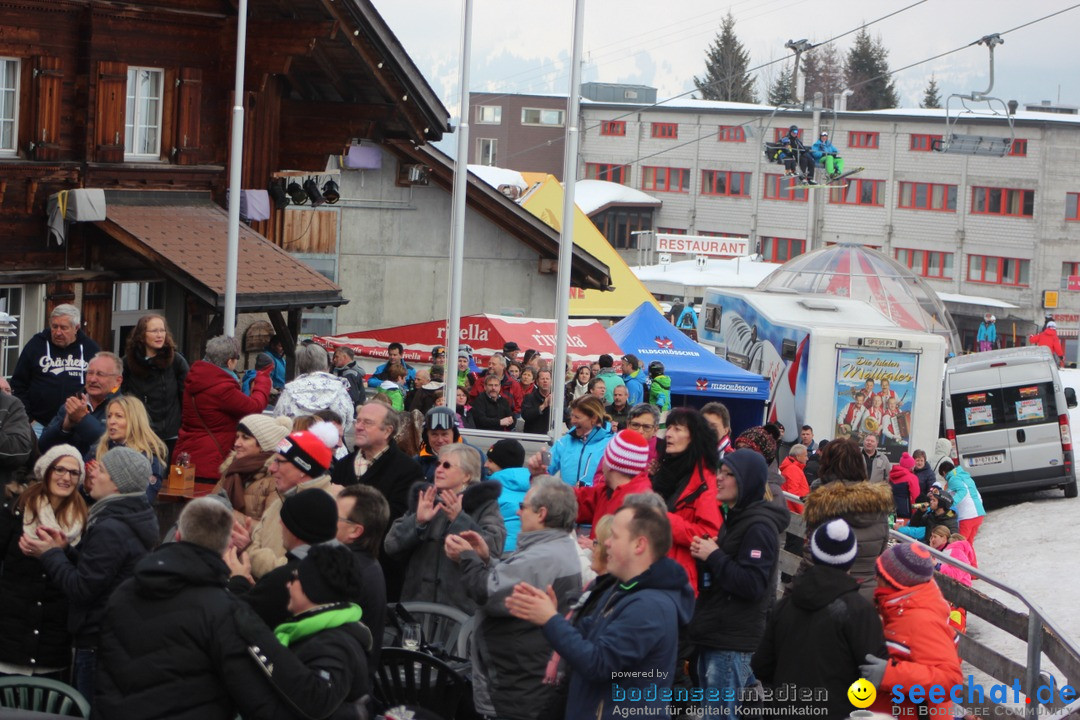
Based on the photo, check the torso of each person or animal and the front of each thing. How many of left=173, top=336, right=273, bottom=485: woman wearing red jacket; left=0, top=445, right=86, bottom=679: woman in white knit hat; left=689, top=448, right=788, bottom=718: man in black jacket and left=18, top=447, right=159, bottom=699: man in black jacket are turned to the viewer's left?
2

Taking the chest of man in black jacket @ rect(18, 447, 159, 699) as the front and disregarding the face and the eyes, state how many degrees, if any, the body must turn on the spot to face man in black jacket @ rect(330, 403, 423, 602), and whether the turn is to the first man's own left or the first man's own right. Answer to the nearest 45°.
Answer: approximately 135° to the first man's own right

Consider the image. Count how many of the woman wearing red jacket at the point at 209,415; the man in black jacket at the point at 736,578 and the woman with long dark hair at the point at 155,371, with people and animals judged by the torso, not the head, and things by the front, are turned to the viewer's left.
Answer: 1

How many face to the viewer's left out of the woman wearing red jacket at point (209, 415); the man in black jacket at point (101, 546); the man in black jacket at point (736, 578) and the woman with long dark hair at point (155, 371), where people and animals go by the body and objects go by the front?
2

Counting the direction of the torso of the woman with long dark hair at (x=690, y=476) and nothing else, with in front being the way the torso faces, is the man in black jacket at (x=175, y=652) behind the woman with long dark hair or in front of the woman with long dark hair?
in front

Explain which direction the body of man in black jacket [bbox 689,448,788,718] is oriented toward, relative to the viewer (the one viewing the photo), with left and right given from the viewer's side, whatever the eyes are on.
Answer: facing to the left of the viewer

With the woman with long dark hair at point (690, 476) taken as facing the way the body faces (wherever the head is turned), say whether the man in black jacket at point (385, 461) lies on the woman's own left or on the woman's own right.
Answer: on the woman's own right

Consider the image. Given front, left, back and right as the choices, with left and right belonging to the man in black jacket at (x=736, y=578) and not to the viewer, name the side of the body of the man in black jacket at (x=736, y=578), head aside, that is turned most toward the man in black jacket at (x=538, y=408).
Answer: right

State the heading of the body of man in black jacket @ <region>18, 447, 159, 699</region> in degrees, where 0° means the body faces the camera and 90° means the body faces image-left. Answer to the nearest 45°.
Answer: approximately 90°

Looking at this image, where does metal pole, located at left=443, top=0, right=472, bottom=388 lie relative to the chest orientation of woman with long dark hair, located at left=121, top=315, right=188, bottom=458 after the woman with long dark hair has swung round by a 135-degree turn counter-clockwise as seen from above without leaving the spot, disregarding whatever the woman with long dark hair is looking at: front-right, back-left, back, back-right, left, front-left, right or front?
front-right

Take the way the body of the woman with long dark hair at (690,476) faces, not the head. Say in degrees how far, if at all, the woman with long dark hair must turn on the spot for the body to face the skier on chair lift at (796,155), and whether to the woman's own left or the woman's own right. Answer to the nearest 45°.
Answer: approximately 135° to the woman's own right
